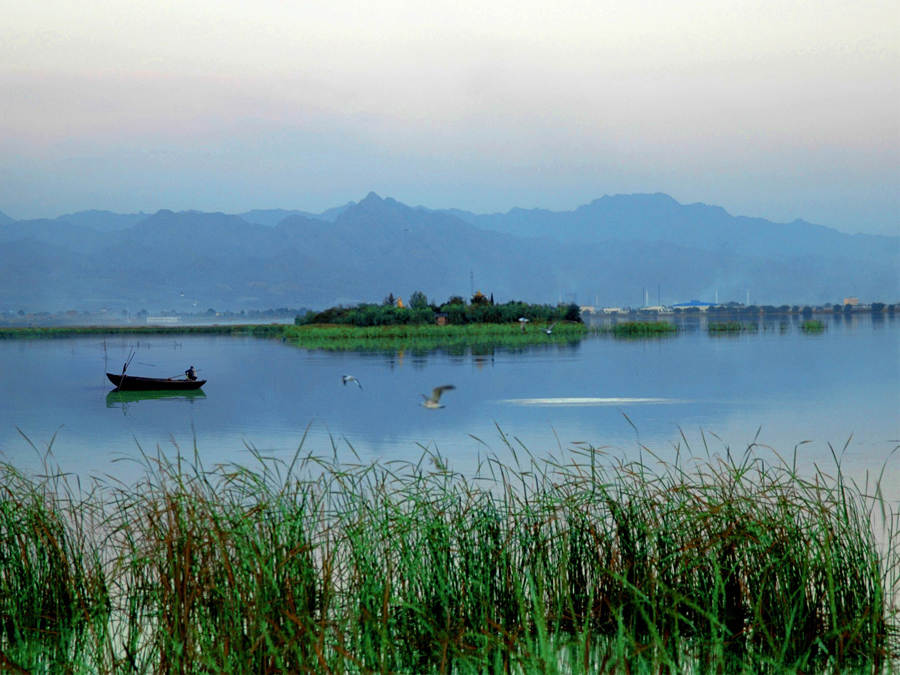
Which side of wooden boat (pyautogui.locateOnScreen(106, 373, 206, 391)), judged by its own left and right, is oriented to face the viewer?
left
